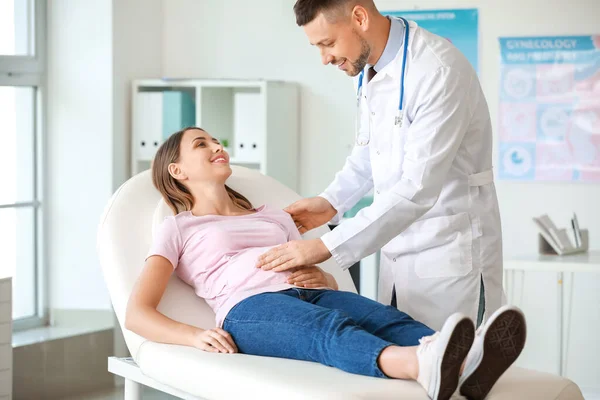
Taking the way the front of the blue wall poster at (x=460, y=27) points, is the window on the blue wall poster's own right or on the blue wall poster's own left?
on the blue wall poster's own right

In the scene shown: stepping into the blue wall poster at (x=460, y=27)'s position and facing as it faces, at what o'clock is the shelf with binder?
The shelf with binder is roughly at 3 o'clock from the blue wall poster.

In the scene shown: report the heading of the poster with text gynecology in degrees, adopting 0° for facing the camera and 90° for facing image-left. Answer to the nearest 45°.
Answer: approximately 0°

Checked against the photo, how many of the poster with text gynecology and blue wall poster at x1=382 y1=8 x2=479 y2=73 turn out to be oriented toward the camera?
2

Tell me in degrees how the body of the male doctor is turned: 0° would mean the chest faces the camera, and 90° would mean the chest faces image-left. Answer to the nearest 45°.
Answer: approximately 45°

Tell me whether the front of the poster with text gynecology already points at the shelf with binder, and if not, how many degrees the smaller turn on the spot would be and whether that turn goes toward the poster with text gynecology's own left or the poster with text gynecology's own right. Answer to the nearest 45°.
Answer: approximately 90° to the poster with text gynecology's own right

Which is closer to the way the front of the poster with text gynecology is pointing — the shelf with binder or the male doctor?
the male doctor
